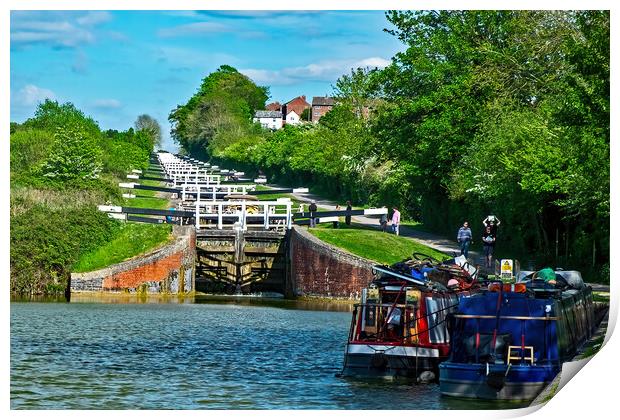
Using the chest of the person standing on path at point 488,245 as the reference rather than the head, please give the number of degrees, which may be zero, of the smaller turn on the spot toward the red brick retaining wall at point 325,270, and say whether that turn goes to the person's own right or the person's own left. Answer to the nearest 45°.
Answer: approximately 135° to the person's own right

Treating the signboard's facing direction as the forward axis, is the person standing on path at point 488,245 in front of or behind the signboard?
behind

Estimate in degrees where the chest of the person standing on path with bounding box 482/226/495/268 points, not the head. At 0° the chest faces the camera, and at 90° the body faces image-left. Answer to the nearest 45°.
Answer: approximately 0°

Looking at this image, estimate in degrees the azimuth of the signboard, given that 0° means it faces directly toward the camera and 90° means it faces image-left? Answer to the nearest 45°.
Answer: approximately 0°

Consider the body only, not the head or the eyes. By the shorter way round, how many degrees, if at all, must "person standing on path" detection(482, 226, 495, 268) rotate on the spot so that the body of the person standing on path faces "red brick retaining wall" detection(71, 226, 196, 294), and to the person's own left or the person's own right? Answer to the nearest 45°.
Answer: approximately 90° to the person's own right

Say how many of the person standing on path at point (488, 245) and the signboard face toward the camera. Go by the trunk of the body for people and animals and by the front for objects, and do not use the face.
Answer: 2

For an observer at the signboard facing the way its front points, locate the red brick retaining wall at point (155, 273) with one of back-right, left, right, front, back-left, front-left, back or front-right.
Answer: back-right

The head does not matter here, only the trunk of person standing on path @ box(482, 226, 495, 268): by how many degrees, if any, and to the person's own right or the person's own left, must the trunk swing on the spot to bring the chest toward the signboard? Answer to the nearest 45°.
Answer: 0° — they already face it

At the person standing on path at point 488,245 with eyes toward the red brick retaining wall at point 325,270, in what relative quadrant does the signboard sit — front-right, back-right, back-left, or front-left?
back-left

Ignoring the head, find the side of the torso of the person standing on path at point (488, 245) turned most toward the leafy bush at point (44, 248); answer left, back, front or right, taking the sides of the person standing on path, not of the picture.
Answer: right
